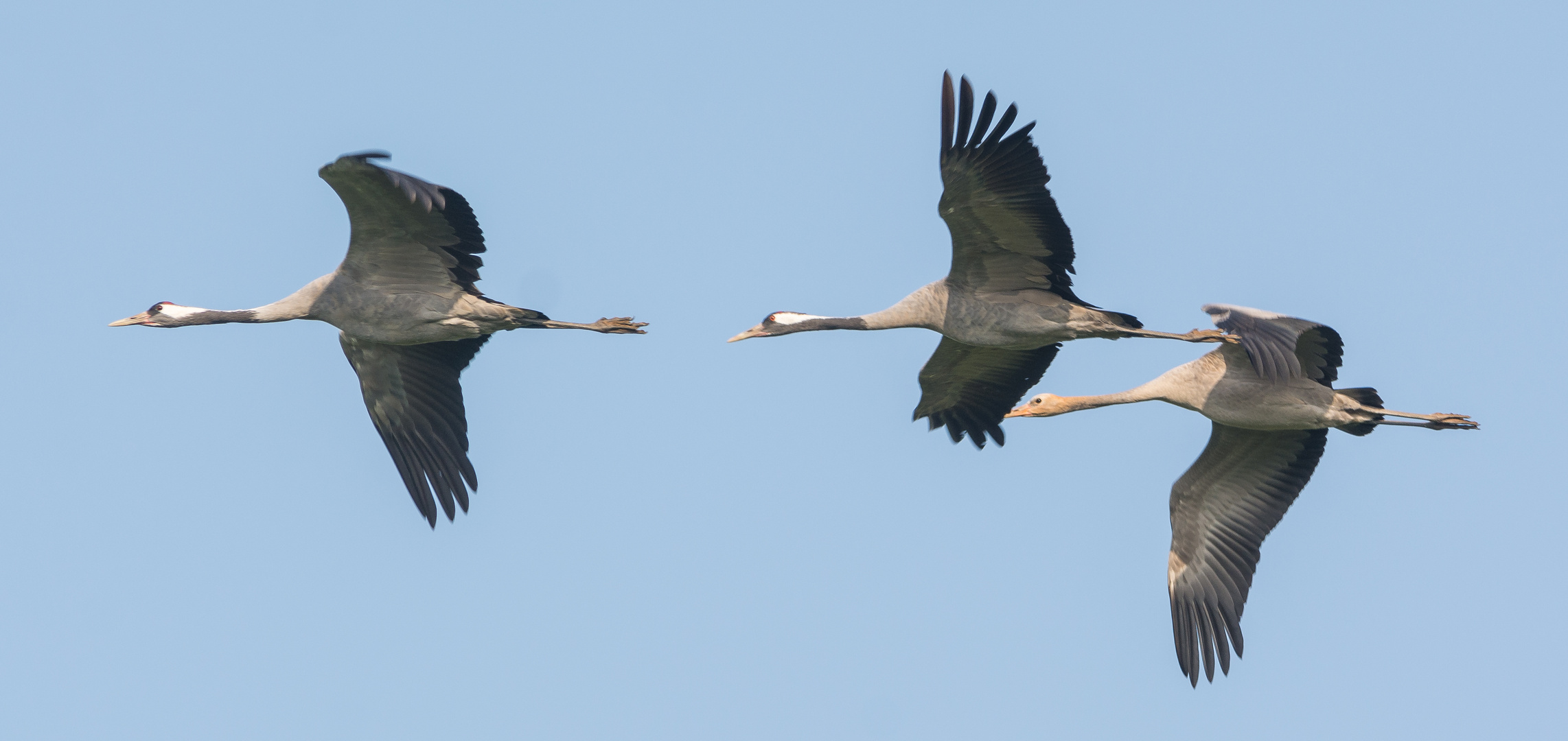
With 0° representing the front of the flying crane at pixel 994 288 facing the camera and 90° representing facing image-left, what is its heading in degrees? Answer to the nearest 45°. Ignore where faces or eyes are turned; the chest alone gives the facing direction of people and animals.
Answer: approximately 90°
